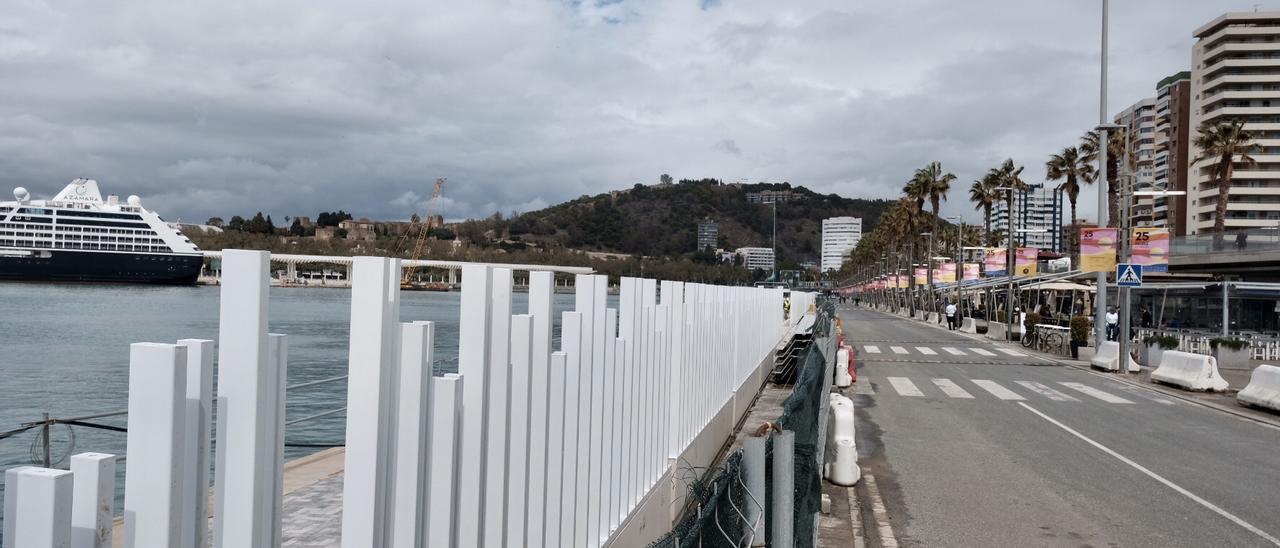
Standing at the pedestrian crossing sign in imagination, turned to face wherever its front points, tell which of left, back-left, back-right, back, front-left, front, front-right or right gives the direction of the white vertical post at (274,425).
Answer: front

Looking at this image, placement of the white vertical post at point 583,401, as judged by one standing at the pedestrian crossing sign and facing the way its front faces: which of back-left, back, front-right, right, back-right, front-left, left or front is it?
front

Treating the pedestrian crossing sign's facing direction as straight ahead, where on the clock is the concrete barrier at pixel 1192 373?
The concrete barrier is roughly at 11 o'clock from the pedestrian crossing sign.

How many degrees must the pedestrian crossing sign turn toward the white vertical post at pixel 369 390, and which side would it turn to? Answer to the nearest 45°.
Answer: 0° — it already faces it

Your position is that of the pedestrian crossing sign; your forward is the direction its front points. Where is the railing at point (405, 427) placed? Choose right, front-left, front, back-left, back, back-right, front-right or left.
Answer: front

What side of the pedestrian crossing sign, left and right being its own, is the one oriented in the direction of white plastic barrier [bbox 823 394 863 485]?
front

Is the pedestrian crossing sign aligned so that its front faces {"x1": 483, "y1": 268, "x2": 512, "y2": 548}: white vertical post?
yes

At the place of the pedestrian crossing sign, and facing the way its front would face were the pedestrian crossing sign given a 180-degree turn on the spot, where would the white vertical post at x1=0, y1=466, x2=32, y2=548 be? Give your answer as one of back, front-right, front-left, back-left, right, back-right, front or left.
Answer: back

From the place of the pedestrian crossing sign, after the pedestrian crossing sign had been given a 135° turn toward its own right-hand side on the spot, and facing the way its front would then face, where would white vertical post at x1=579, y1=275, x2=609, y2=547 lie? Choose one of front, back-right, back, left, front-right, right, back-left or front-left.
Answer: back-left

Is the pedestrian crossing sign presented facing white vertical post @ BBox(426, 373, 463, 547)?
yes

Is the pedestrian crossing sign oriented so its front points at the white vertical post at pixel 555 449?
yes

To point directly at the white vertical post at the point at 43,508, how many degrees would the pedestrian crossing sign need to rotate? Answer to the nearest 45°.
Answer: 0° — it already faces it

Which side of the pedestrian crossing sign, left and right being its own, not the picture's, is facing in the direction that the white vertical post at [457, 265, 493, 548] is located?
front

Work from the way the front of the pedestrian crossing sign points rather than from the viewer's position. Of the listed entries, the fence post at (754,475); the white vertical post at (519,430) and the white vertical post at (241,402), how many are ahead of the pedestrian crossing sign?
3

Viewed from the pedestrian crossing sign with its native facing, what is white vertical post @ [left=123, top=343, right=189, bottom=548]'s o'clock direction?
The white vertical post is roughly at 12 o'clock from the pedestrian crossing sign.

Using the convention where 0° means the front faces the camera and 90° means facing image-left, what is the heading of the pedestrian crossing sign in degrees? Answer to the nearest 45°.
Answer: approximately 0°

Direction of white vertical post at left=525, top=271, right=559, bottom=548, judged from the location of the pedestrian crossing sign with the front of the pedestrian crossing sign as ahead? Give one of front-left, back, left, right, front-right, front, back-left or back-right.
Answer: front

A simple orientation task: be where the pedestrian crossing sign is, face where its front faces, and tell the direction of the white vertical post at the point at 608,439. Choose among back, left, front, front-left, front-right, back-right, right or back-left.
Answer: front
